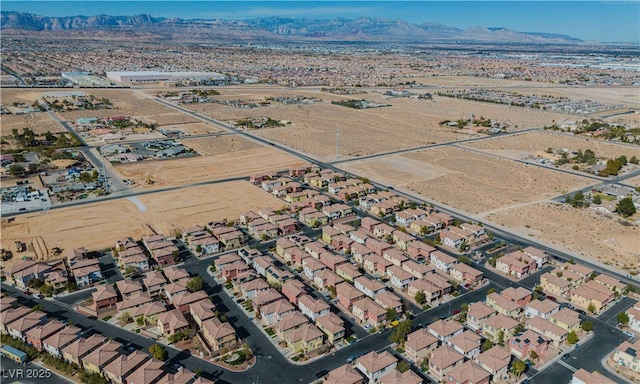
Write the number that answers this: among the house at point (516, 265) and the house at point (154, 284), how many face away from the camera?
0

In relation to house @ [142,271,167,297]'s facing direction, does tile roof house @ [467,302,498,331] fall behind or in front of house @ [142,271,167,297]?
in front

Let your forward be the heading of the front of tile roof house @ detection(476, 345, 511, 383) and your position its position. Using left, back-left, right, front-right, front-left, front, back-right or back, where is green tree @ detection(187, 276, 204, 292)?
back-right

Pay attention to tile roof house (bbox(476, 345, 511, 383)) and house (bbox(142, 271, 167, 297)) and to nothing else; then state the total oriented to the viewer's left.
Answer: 0

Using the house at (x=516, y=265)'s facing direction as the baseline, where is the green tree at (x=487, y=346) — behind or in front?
in front

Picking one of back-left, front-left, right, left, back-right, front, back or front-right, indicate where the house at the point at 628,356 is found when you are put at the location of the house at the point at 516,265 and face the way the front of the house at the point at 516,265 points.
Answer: left

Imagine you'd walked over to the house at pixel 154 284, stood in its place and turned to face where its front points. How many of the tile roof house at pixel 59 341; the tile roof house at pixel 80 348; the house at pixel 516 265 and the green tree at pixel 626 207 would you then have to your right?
2

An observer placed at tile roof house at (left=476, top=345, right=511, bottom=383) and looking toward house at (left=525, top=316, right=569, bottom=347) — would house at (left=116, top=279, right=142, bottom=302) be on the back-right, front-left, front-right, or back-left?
back-left

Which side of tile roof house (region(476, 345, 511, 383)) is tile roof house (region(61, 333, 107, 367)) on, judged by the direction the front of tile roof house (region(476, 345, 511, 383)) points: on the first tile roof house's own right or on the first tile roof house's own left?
on the first tile roof house's own right

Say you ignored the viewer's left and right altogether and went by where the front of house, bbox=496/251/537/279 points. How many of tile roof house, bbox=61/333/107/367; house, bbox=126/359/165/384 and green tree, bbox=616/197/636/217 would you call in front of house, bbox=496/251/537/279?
2

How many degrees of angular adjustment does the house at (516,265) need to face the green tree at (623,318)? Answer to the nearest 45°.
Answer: approximately 90° to its left

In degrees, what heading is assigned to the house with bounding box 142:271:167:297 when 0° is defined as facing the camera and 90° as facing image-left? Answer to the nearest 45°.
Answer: approximately 315°

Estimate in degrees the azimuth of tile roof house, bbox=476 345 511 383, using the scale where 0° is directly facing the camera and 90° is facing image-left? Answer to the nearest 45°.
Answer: approximately 315°
